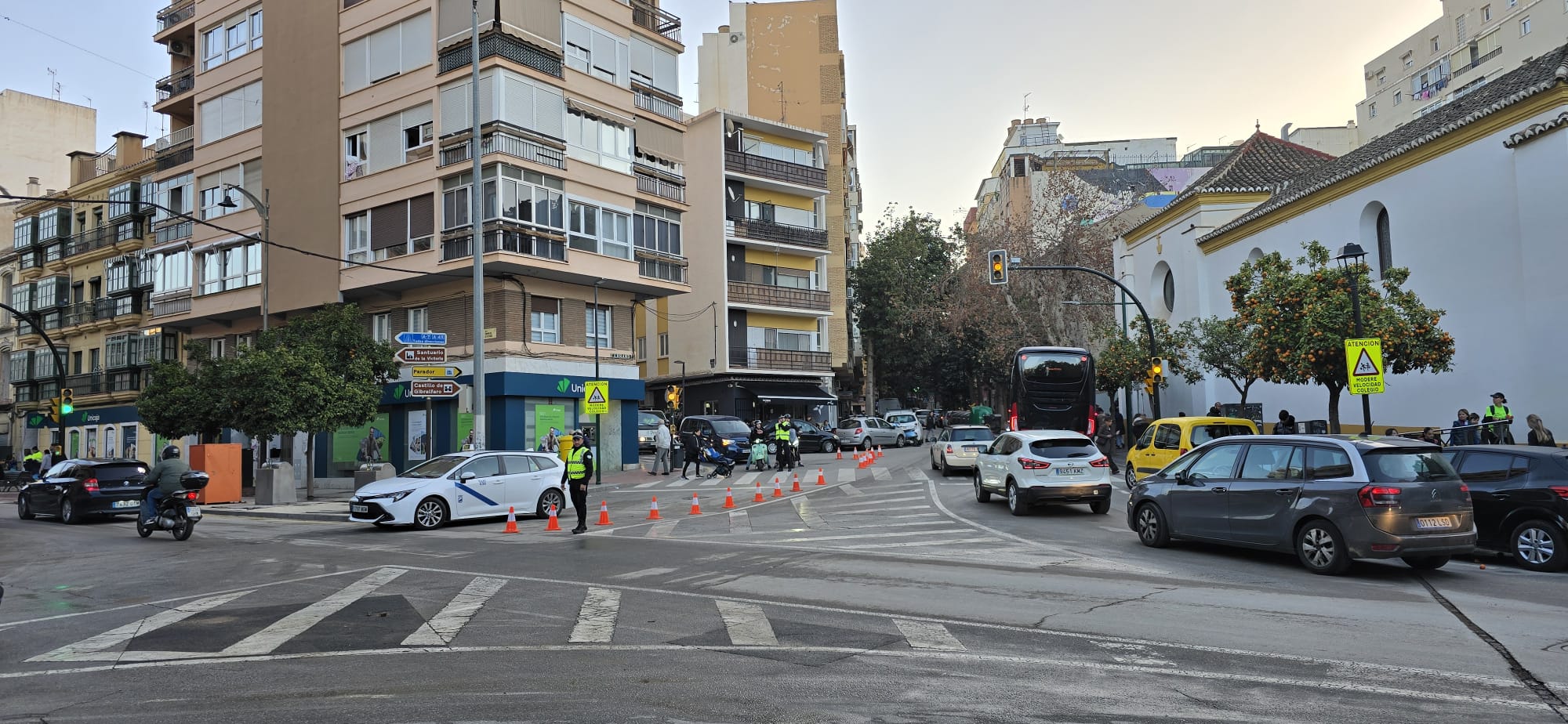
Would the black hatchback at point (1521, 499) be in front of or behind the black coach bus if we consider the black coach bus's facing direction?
behind

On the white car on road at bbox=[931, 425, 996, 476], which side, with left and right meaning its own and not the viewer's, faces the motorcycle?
left

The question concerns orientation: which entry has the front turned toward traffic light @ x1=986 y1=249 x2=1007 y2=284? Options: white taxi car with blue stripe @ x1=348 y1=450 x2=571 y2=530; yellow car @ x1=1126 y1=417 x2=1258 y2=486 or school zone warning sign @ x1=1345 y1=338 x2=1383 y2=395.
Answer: yellow car @ x1=1126 y1=417 x2=1258 y2=486

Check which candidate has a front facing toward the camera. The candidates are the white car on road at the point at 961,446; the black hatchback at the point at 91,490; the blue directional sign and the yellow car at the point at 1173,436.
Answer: the blue directional sign

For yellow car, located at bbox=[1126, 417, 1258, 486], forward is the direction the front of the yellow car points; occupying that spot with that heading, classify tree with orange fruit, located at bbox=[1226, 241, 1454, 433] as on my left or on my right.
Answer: on my right

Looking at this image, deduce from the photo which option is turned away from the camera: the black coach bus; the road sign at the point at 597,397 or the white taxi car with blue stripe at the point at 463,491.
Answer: the black coach bus

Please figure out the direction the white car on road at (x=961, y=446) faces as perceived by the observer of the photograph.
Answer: facing away from the viewer and to the left of the viewer

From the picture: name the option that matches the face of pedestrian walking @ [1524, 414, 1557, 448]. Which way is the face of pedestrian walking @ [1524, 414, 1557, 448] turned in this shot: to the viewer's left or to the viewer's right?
to the viewer's left

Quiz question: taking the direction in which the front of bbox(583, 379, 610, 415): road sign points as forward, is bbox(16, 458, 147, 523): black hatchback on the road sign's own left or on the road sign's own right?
on the road sign's own right

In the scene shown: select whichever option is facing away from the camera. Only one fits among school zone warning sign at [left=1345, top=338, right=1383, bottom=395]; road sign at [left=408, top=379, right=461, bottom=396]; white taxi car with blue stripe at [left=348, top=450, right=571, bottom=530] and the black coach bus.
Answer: the black coach bus

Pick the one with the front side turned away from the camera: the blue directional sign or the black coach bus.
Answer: the black coach bus

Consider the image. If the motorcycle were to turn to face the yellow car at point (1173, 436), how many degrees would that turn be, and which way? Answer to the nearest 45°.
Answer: approximately 135° to its right

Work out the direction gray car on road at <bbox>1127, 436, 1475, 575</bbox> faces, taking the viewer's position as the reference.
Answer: facing away from the viewer and to the left of the viewer
